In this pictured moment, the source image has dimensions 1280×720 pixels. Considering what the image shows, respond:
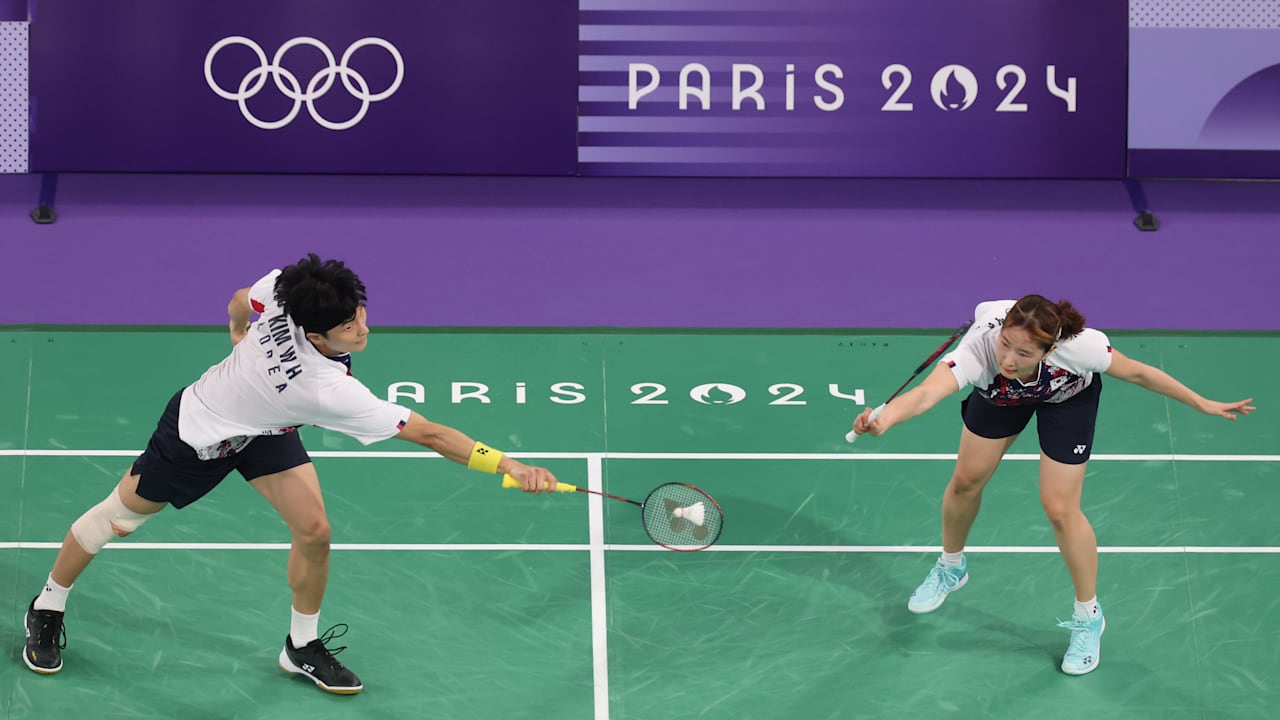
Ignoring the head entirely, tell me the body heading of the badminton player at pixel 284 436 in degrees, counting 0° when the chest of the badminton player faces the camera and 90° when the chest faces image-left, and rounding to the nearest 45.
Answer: approximately 270°

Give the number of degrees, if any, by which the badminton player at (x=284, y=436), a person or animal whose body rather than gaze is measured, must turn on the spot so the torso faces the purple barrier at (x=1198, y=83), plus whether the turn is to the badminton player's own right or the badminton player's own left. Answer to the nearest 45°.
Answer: approximately 45° to the badminton player's own left

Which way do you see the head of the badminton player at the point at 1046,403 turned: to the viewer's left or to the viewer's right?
to the viewer's left

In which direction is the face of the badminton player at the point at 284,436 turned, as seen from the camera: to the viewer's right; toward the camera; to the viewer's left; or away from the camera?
to the viewer's right
